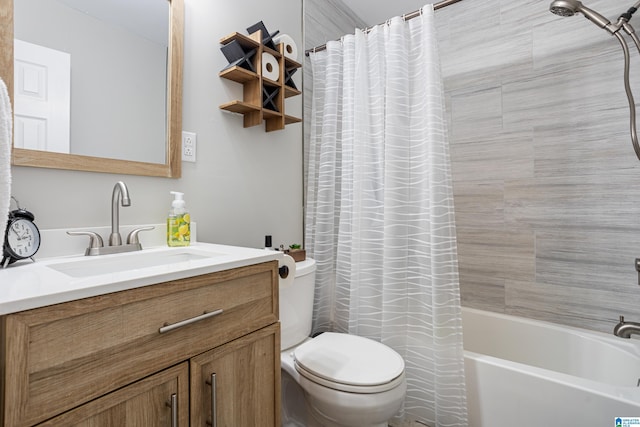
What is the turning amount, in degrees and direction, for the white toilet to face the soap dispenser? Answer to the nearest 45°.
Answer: approximately 135° to its right

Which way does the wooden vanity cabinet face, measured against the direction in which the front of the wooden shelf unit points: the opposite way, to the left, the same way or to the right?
the same way

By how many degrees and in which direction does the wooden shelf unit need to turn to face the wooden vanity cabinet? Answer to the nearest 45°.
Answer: approximately 45° to its right

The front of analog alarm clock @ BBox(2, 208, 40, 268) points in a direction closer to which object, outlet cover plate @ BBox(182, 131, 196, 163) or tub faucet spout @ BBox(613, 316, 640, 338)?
the tub faucet spout

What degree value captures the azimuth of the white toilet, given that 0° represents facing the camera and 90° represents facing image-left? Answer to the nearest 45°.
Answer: approximately 315°

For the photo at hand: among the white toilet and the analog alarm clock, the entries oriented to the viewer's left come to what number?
0

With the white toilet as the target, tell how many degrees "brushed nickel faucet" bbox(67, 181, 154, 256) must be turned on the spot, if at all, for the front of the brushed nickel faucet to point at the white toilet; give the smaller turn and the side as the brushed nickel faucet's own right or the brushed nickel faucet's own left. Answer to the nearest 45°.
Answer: approximately 45° to the brushed nickel faucet's own left

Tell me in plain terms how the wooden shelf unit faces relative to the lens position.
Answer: facing the viewer and to the right of the viewer
